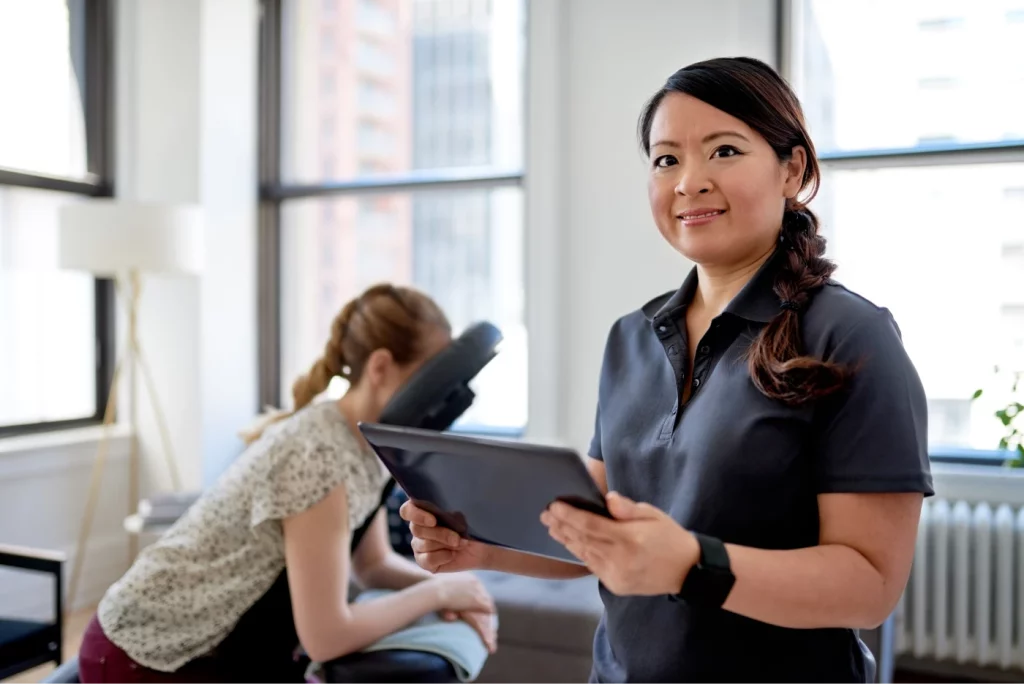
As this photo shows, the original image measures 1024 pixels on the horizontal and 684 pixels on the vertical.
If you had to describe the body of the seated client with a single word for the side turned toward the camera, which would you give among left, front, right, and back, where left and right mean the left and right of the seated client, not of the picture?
right

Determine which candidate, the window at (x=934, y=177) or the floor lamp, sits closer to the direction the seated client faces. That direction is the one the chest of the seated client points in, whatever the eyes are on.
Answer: the window

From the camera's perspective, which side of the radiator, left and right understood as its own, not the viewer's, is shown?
front

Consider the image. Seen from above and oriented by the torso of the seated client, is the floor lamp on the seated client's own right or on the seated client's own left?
on the seated client's own left

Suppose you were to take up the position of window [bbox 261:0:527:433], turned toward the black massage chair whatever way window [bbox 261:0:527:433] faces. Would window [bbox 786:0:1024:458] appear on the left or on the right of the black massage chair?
left

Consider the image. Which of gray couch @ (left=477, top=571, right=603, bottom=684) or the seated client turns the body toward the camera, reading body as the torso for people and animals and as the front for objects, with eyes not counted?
the gray couch

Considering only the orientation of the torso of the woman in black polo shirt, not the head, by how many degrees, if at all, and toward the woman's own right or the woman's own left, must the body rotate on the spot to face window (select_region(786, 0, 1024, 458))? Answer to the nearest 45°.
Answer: approximately 135° to the woman's own right

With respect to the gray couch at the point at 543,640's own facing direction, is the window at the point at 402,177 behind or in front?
behind

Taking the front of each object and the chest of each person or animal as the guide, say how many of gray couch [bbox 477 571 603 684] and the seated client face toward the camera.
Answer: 1

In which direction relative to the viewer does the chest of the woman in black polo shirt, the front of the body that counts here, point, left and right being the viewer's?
facing the viewer and to the left of the viewer

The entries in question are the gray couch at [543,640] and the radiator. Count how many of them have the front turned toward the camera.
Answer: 2

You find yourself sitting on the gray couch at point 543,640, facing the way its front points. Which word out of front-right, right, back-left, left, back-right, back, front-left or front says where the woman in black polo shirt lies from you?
front
